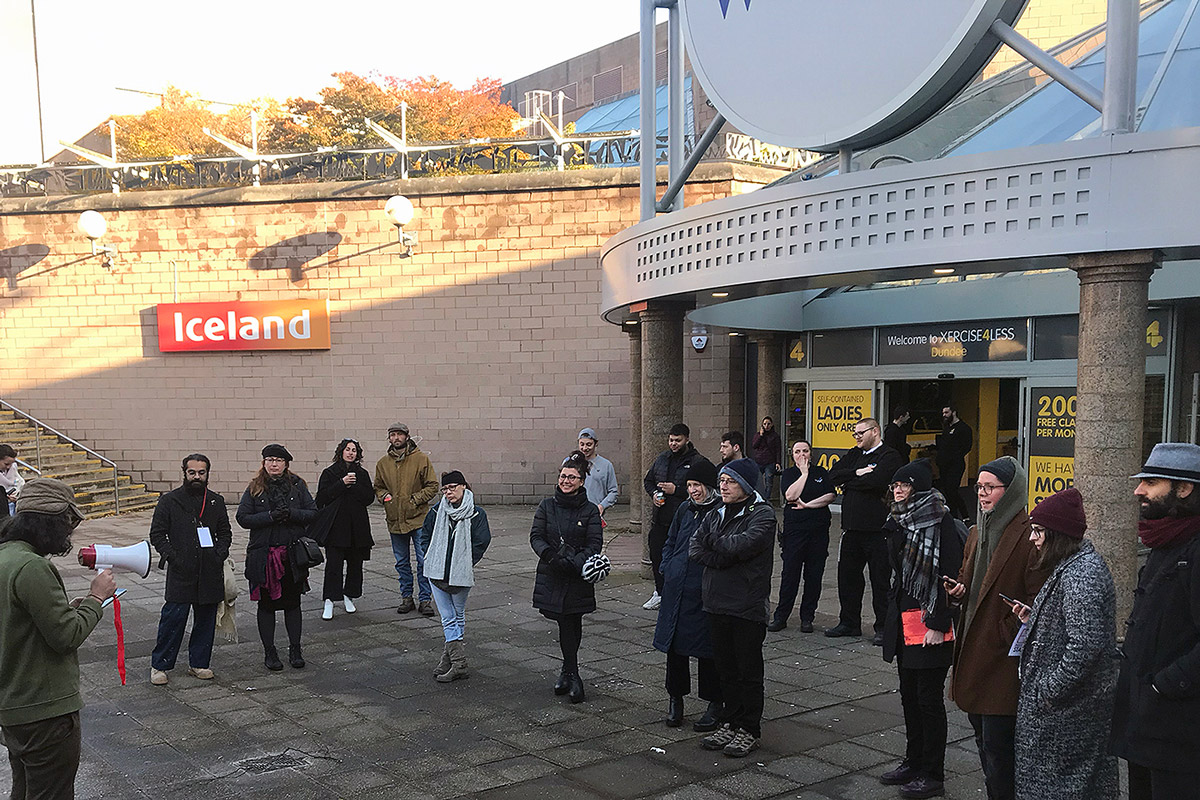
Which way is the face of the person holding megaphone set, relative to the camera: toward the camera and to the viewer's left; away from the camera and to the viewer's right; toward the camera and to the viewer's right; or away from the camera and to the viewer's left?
away from the camera and to the viewer's right

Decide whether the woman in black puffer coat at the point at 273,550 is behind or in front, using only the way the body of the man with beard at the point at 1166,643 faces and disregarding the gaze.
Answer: in front

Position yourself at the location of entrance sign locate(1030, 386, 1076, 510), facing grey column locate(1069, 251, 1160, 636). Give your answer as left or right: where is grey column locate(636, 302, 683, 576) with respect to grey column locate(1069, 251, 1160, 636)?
right

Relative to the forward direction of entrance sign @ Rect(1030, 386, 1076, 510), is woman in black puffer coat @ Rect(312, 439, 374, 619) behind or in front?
in front

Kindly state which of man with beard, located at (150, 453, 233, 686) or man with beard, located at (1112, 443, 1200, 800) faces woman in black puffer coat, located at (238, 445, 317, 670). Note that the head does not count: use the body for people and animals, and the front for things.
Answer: man with beard, located at (1112, 443, 1200, 800)

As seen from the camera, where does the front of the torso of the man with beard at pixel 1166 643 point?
to the viewer's left

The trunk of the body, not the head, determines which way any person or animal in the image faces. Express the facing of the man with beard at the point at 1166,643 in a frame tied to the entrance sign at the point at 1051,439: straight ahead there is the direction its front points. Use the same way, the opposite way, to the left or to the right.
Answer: to the right
